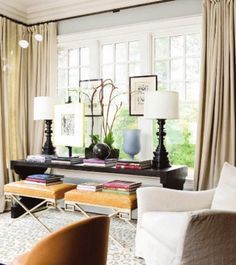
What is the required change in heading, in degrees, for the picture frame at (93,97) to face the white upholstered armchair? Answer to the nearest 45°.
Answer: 0° — it already faces it

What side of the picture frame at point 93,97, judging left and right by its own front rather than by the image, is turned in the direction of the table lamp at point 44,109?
right

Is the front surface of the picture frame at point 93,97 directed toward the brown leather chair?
yes

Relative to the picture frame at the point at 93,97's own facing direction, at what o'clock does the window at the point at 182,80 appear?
The window is roughly at 10 o'clock from the picture frame.

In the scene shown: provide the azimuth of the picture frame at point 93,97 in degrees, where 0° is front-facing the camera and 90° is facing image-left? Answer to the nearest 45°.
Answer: approximately 0°

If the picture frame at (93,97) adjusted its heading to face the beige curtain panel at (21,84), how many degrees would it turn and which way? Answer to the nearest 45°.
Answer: approximately 90° to its right

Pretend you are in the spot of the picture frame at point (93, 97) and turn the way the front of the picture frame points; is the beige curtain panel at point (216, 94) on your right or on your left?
on your left
